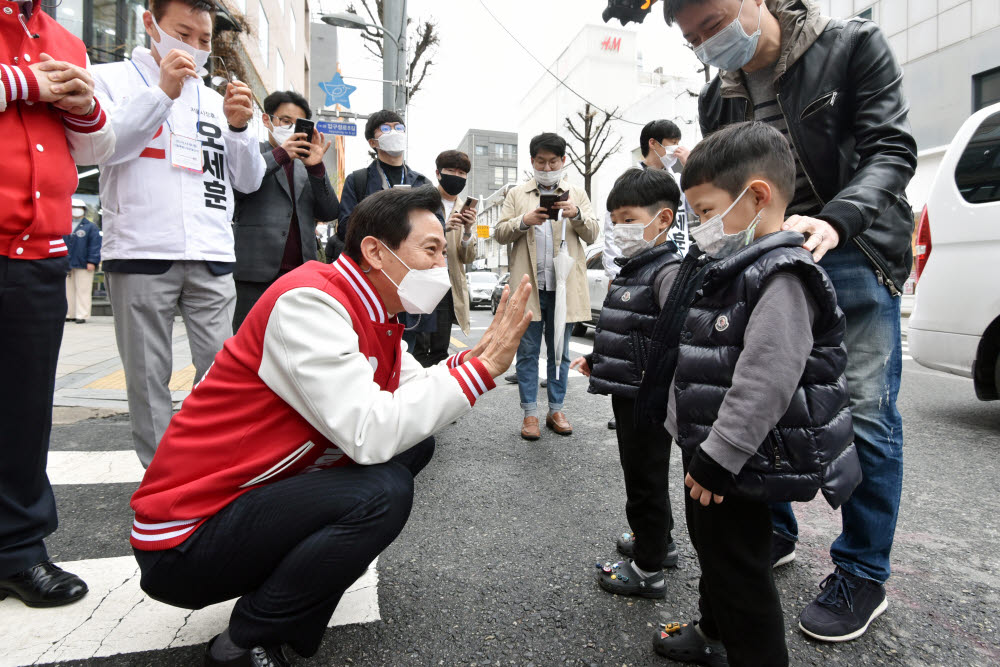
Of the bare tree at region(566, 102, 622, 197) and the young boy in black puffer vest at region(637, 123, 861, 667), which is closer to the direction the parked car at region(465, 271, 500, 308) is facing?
the young boy in black puffer vest

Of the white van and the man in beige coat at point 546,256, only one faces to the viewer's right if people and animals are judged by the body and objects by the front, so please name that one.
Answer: the white van

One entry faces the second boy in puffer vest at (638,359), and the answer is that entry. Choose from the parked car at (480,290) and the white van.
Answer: the parked car

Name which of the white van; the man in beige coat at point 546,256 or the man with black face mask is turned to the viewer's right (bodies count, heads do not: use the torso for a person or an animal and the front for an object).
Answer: the white van

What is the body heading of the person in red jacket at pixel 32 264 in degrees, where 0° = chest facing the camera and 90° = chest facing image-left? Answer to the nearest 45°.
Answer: approximately 315°

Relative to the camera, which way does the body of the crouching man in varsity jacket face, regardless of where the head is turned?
to the viewer's right

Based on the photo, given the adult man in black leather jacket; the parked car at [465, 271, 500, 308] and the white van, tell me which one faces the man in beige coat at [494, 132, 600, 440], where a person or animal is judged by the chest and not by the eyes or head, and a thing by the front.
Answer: the parked car

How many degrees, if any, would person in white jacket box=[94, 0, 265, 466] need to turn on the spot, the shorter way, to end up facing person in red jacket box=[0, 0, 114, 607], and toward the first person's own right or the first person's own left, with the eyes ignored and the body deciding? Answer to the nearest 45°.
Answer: approximately 90° to the first person's own right
